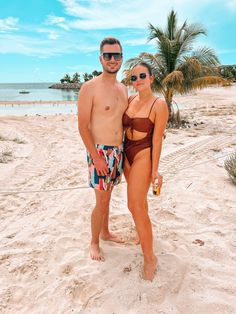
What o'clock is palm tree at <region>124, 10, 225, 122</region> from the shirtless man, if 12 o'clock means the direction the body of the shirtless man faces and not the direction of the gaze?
The palm tree is roughly at 8 o'clock from the shirtless man.

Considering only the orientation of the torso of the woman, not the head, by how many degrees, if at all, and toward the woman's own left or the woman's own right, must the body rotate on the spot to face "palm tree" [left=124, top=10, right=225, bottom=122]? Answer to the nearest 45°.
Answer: approximately 135° to the woman's own right

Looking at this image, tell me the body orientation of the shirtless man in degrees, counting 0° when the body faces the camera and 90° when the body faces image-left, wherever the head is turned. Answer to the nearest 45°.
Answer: approximately 315°

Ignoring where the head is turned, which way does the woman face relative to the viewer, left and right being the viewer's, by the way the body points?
facing the viewer and to the left of the viewer

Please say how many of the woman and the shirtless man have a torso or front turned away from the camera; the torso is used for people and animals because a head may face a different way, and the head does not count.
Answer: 0
